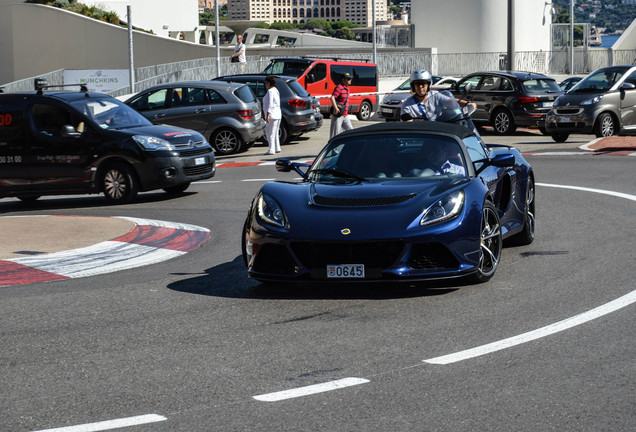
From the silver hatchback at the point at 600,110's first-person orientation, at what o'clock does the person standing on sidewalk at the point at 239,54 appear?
The person standing on sidewalk is roughly at 3 o'clock from the silver hatchback.

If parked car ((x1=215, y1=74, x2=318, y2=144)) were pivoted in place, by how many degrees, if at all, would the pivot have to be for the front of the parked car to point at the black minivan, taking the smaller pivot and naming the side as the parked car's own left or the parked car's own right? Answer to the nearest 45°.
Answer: approximately 135° to the parked car's own left

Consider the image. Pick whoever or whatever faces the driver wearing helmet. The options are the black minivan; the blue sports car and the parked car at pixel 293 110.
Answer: the black minivan

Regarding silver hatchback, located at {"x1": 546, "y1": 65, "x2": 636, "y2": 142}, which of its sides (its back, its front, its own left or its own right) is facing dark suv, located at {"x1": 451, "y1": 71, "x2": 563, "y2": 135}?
right

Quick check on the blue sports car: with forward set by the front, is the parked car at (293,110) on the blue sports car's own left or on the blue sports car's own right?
on the blue sports car's own right

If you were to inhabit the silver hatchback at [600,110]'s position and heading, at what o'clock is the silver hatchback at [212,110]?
the silver hatchback at [212,110] is roughly at 1 o'clock from the silver hatchback at [600,110].

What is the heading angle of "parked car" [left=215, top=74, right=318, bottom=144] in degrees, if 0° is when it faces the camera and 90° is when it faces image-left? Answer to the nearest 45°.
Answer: approximately 135°
